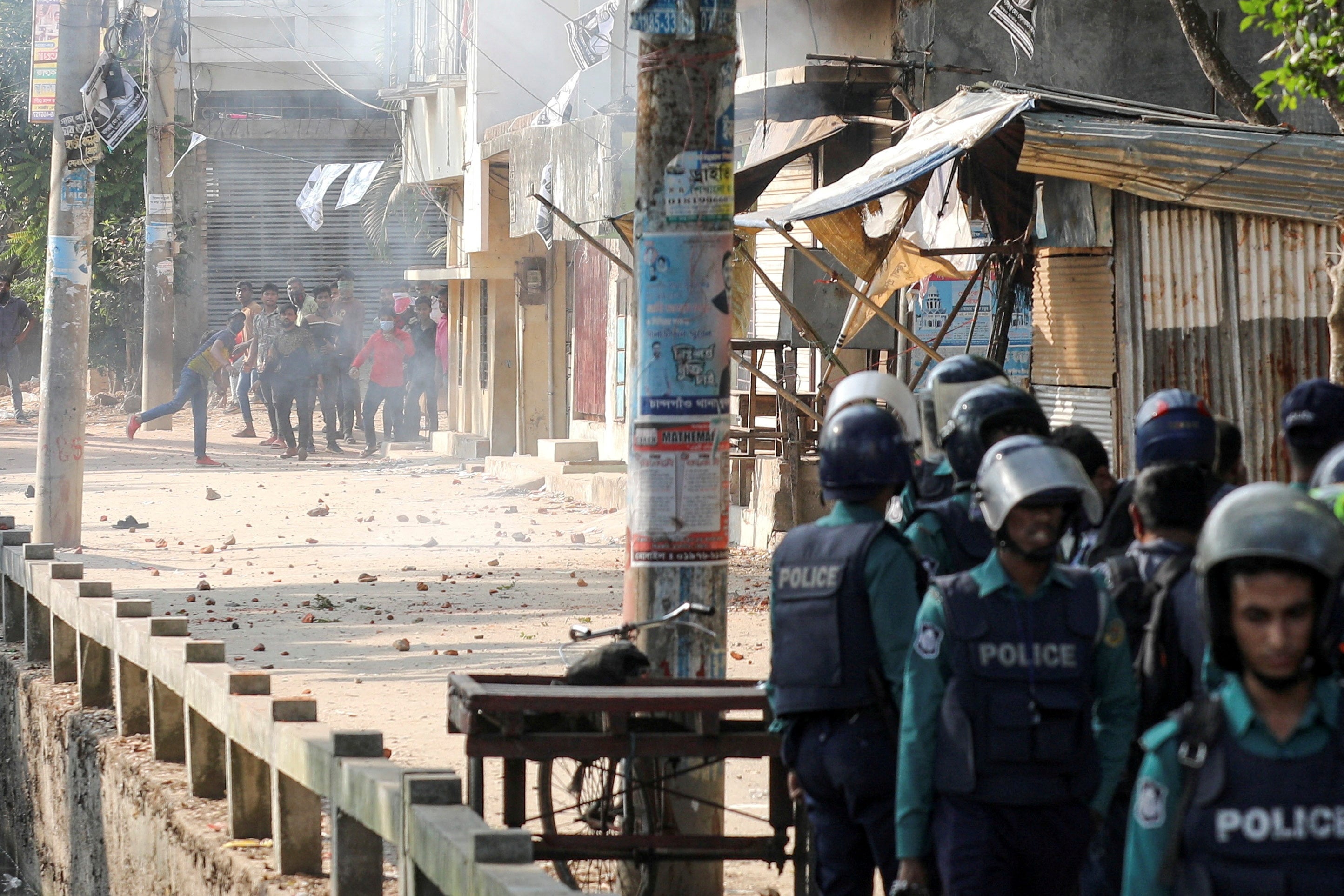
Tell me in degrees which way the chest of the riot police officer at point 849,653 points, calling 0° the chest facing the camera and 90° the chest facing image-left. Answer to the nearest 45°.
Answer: approximately 225°

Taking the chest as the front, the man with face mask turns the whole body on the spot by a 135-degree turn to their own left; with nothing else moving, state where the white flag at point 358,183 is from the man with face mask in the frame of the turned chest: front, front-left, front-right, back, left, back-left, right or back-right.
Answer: front-left

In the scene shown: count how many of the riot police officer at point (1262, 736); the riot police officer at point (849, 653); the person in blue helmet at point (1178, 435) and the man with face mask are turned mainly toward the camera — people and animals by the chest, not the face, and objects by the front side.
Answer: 2

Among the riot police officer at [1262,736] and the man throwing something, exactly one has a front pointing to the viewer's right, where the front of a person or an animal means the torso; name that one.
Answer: the man throwing something

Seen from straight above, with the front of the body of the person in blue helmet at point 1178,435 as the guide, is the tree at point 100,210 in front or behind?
in front

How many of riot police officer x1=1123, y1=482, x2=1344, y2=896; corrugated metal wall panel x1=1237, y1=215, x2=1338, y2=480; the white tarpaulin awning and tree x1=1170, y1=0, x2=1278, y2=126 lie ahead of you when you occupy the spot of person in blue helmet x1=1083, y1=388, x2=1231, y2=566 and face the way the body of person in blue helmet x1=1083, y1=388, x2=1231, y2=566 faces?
3

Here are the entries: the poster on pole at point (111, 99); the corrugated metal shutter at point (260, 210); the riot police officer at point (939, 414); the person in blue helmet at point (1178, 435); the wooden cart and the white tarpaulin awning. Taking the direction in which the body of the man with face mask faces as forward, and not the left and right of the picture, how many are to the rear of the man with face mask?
1

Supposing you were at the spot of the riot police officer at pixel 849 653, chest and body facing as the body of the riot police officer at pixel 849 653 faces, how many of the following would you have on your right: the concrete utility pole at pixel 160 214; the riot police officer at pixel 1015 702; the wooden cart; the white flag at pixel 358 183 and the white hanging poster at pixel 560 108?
1

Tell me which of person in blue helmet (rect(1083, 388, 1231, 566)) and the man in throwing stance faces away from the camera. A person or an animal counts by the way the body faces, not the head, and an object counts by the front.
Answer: the person in blue helmet

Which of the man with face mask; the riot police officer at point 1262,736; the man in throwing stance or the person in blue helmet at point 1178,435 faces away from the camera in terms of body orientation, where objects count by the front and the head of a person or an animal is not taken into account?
the person in blue helmet at point 1178,435

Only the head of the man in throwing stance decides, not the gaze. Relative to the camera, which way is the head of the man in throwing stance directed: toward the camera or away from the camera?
toward the camera

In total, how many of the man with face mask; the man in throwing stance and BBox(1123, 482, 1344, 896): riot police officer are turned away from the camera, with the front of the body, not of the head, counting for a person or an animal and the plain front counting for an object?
0

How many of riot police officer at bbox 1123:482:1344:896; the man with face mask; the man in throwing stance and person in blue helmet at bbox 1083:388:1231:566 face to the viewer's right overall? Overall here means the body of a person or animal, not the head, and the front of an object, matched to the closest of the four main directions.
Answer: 1

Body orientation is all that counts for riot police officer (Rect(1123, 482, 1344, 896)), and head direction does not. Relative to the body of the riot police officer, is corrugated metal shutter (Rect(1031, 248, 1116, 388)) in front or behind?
behind

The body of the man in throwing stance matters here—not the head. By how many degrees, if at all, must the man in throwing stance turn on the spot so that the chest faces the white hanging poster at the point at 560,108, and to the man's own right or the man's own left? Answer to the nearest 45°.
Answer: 0° — they already face it

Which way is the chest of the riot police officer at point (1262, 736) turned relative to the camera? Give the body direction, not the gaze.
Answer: toward the camera

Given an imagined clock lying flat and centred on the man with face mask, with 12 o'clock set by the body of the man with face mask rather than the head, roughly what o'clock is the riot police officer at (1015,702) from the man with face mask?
The riot police officer is roughly at 12 o'clock from the man with face mask.

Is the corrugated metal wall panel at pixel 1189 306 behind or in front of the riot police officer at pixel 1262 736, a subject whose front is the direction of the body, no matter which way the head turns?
behind
